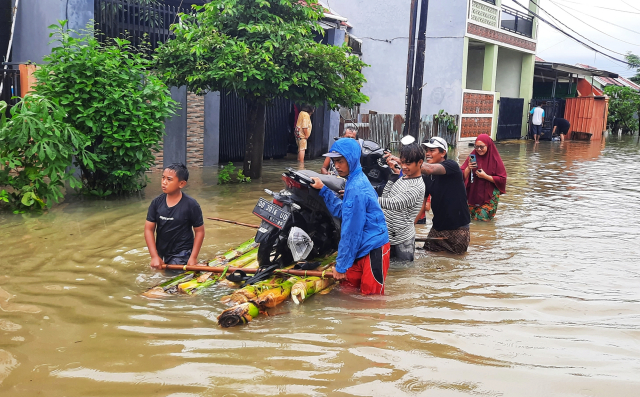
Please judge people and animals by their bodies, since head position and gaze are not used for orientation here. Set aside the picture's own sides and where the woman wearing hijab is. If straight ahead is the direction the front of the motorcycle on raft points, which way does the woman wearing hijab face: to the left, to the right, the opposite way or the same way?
the opposite way

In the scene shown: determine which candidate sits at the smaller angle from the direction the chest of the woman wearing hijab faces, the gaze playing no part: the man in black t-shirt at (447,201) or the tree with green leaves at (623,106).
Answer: the man in black t-shirt

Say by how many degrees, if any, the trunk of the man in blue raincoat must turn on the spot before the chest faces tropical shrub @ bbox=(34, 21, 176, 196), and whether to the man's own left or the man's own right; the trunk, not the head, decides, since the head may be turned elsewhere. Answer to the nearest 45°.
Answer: approximately 45° to the man's own right

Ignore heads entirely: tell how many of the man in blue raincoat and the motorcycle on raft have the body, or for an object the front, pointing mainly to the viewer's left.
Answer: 1

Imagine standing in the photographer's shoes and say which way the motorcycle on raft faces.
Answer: facing away from the viewer and to the right of the viewer

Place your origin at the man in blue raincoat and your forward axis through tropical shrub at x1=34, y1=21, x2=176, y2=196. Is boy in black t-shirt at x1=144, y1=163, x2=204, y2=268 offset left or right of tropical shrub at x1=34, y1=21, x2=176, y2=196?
left

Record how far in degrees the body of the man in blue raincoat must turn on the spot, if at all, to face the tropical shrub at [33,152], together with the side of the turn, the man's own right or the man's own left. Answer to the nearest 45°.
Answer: approximately 45° to the man's own right

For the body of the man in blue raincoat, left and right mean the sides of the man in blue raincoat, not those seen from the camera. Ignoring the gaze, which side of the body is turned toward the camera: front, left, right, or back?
left

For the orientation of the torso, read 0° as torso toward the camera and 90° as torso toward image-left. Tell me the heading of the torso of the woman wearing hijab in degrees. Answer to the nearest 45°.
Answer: approximately 45°
